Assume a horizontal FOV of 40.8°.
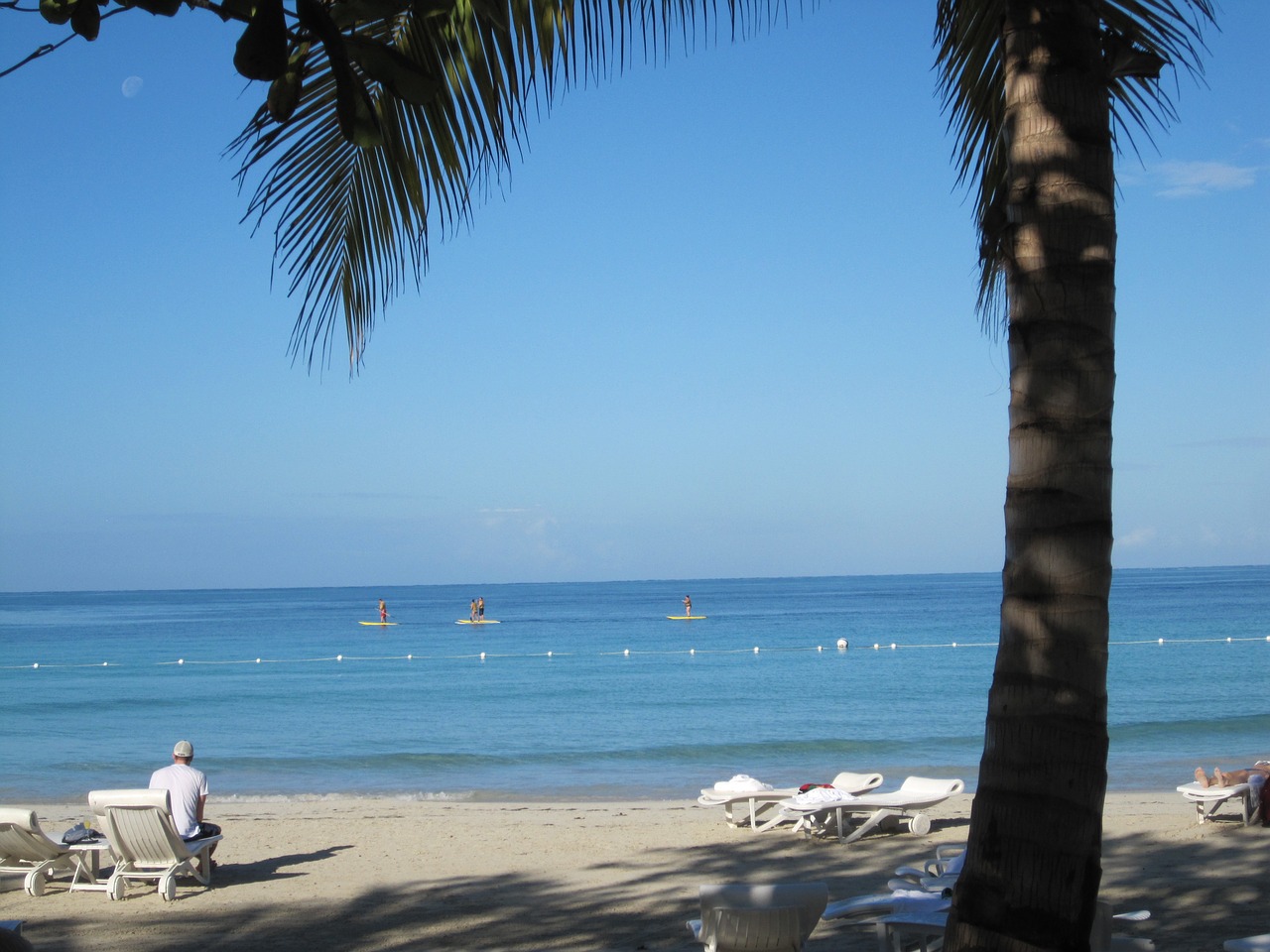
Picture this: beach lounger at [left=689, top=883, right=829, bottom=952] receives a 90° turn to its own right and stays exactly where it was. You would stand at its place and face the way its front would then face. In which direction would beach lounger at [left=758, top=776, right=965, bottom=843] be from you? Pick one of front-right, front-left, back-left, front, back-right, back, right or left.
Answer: front-left

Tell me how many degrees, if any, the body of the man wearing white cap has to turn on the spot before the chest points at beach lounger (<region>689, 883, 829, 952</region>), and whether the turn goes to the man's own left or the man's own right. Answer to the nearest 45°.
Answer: approximately 90° to the man's own right

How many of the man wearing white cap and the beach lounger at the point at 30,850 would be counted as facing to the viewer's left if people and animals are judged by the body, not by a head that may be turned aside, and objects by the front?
0

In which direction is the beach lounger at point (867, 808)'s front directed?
to the viewer's left

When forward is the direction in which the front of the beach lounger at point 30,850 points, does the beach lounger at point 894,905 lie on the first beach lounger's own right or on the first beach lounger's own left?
on the first beach lounger's own right

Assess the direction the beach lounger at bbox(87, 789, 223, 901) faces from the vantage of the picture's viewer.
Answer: facing away from the viewer and to the right of the viewer

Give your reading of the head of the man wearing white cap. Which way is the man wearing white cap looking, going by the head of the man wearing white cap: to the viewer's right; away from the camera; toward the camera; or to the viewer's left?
away from the camera

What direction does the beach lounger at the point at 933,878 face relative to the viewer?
to the viewer's left

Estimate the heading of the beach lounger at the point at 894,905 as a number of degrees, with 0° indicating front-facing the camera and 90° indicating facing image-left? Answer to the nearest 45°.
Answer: approximately 90°

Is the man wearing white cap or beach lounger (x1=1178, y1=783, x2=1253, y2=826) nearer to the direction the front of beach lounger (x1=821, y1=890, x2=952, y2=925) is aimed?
the man wearing white cap

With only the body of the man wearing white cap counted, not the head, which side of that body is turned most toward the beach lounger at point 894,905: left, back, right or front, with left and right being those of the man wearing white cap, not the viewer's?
right

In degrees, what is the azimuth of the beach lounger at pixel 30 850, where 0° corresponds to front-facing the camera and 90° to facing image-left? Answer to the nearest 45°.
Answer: approximately 225°

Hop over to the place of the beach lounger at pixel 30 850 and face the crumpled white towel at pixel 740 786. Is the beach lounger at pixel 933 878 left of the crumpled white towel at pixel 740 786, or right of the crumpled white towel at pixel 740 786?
right

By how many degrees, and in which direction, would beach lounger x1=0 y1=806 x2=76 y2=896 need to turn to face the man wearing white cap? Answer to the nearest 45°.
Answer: approximately 45° to its right
